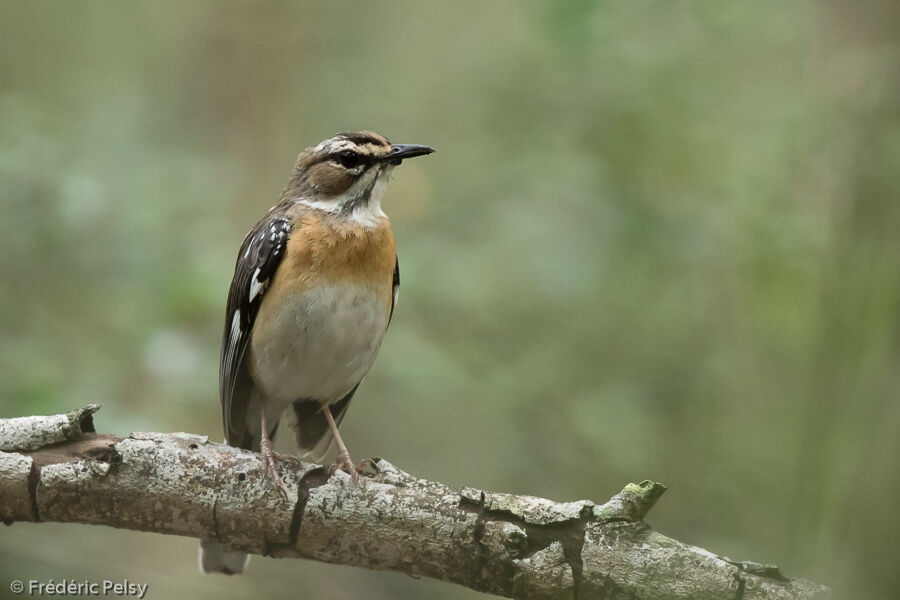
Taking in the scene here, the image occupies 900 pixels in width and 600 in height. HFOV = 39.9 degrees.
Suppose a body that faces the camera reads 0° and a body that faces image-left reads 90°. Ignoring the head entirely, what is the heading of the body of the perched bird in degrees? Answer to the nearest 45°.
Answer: approximately 315°
